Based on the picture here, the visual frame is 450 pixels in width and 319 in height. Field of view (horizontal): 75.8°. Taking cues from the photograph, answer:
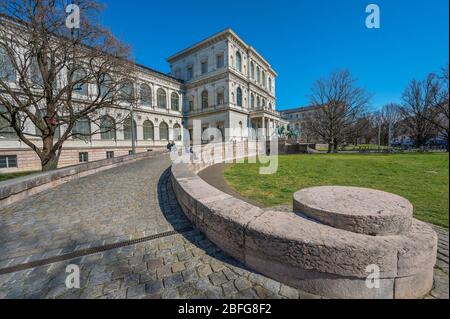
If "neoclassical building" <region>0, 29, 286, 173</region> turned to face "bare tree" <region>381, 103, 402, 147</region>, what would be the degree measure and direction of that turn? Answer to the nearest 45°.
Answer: approximately 45° to its left

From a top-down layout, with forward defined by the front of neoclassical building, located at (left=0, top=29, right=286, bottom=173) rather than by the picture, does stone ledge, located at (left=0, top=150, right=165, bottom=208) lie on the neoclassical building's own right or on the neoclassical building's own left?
on the neoclassical building's own right

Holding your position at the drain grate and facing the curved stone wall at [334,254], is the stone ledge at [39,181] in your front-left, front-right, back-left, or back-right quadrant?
back-left

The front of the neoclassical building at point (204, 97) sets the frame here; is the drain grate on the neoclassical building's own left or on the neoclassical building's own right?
on the neoclassical building's own right

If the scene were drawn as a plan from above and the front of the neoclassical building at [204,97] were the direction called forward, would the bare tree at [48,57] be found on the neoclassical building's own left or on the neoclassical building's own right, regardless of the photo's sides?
on the neoclassical building's own right

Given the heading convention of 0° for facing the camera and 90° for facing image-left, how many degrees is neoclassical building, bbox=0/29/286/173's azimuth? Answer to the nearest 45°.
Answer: approximately 315°
